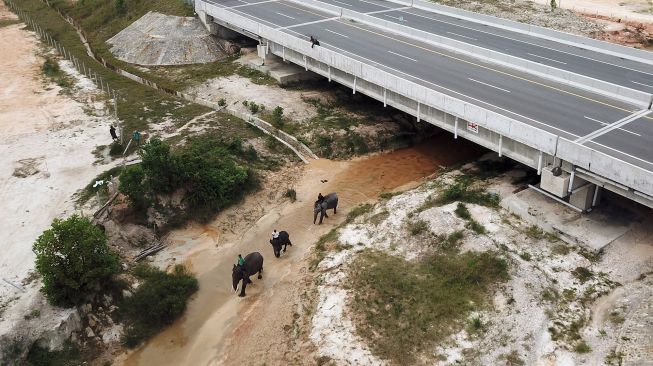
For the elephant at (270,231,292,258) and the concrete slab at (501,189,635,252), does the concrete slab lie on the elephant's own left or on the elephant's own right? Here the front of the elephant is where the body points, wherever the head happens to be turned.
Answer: on the elephant's own left

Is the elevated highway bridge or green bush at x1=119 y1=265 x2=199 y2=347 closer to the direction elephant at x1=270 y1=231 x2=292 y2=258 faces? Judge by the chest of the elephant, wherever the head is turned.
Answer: the green bush

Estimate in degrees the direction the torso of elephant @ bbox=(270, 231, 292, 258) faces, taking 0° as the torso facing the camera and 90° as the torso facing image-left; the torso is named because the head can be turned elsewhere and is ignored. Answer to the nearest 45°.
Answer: approximately 45°

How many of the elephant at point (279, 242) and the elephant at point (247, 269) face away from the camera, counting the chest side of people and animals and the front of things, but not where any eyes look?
0

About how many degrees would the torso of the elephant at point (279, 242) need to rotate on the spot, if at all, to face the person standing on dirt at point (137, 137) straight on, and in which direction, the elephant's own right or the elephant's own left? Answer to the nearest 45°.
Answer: approximately 90° to the elephant's own right

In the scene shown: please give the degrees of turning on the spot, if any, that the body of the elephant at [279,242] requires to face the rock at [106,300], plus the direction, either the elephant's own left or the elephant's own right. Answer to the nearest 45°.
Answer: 0° — it already faces it

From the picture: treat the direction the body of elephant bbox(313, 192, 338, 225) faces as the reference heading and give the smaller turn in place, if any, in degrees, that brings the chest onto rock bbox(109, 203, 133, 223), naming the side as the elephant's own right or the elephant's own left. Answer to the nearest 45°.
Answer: approximately 45° to the elephant's own right

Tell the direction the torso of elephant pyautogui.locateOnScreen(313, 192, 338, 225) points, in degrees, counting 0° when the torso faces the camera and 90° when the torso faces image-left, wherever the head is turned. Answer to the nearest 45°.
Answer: approximately 45°

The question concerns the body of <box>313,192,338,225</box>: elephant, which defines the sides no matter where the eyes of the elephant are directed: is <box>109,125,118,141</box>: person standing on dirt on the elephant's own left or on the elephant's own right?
on the elephant's own right

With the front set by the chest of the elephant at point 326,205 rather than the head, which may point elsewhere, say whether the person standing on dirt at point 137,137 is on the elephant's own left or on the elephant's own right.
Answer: on the elephant's own right

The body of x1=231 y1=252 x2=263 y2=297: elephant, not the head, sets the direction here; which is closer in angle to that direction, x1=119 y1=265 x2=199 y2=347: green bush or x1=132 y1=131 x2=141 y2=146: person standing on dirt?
the green bush

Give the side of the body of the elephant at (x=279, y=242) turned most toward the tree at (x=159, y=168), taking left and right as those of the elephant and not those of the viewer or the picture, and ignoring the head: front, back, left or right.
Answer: right

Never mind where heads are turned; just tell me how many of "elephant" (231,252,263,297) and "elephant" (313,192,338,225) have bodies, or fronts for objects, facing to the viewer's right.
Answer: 0

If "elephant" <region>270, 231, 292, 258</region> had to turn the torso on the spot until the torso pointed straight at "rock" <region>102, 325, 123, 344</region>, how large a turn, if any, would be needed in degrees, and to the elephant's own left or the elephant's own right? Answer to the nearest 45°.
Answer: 0° — it already faces it

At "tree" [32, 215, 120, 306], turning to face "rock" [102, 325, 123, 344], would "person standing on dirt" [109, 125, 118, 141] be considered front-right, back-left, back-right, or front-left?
back-left

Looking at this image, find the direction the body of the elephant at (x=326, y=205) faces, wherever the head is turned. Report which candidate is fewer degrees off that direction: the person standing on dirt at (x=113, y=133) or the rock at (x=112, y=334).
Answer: the rock
